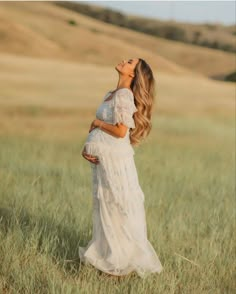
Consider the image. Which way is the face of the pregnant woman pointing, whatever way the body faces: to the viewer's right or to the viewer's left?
to the viewer's left

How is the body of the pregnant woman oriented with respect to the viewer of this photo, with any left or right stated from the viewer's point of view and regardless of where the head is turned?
facing to the left of the viewer
